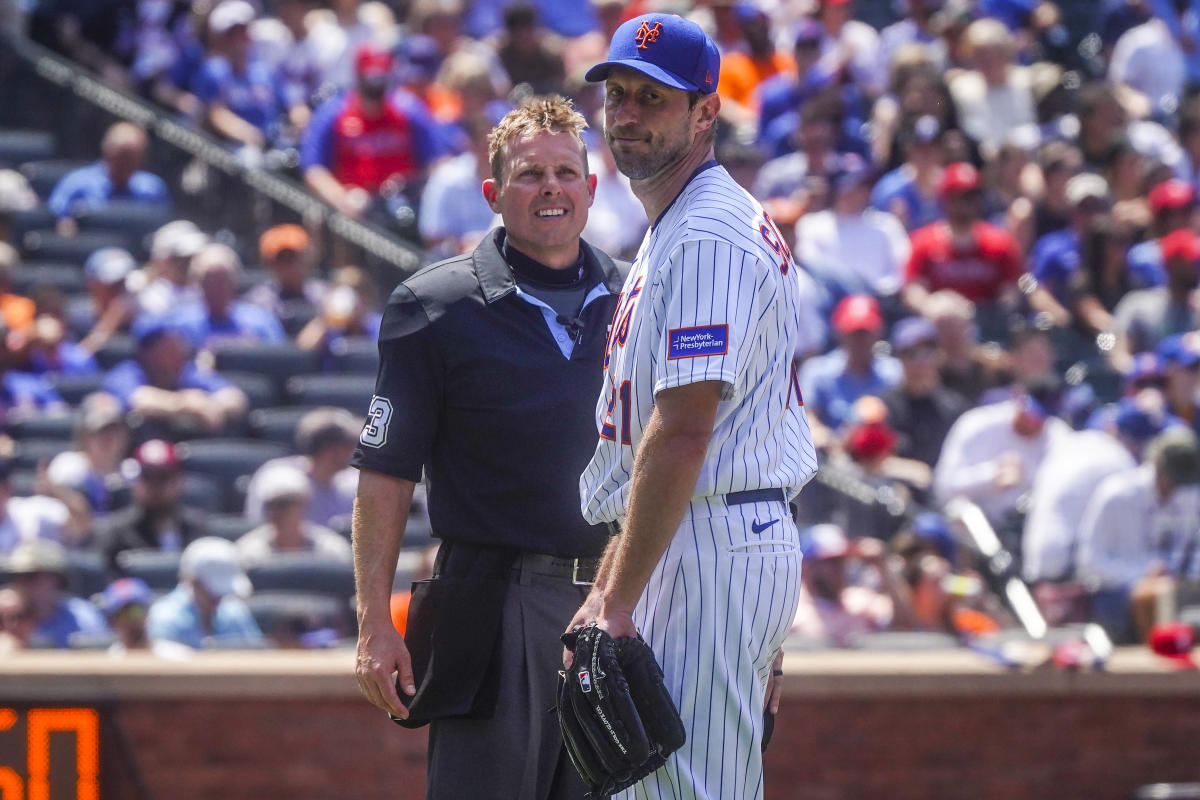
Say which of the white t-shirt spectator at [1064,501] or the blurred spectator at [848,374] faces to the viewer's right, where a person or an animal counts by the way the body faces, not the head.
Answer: the white t-shirt spectator

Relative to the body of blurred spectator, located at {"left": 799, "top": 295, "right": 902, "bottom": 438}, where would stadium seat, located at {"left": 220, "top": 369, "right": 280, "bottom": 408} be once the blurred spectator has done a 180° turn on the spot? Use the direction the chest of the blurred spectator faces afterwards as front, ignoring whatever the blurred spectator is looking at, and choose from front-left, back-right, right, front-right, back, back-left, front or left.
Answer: left

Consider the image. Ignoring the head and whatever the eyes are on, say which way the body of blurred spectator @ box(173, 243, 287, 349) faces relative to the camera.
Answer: toward the camera

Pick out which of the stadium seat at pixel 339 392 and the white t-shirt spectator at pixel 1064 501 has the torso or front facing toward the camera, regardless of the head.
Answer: the stadium seat

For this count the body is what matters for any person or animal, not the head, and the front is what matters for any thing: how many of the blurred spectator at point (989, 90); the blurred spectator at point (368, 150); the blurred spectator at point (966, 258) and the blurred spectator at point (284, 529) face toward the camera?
4

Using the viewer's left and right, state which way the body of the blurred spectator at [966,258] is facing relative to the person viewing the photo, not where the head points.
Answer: facing the viewer

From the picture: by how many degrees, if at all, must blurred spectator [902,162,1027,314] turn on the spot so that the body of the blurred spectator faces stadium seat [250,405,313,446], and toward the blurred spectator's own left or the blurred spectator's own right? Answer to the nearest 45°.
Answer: approximately 45° to the blurred spectator's own right

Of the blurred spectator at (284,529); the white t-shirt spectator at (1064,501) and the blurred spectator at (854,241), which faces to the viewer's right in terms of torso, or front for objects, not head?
the white t-shirt spectator

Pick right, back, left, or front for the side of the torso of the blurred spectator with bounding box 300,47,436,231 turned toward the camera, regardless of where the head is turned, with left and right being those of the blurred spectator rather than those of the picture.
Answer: front

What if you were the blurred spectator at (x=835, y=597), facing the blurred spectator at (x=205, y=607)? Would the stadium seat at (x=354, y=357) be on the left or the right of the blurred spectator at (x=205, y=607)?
right

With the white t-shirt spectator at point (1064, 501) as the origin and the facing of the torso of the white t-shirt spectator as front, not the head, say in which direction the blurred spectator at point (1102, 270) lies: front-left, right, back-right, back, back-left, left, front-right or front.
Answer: left

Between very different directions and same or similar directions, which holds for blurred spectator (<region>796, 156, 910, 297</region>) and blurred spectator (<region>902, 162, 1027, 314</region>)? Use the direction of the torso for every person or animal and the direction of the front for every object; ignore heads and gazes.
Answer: same or similar directions
